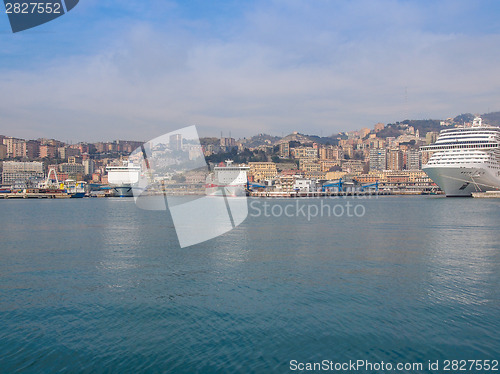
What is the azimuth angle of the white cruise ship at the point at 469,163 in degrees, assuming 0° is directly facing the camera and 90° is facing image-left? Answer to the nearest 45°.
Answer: approximately 45°
